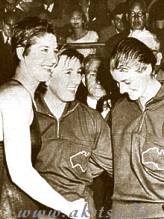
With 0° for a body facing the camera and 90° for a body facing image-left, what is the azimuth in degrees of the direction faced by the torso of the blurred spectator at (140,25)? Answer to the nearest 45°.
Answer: approximately 0°
